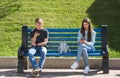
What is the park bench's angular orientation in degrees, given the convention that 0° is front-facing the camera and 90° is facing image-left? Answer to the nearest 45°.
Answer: approximately 0°
